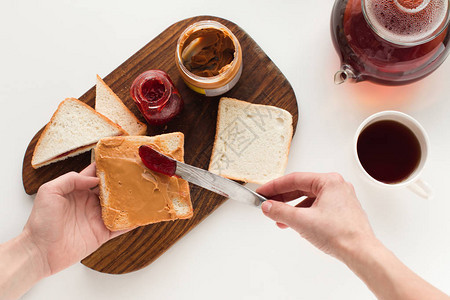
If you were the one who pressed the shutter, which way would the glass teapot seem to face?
facing the viewer and to the left of the viewer

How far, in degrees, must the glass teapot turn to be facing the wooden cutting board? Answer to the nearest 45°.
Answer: approximately 45° to its right

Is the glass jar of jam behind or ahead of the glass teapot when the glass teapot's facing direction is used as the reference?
ahead

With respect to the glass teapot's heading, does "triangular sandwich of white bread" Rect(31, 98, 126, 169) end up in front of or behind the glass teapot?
in front
